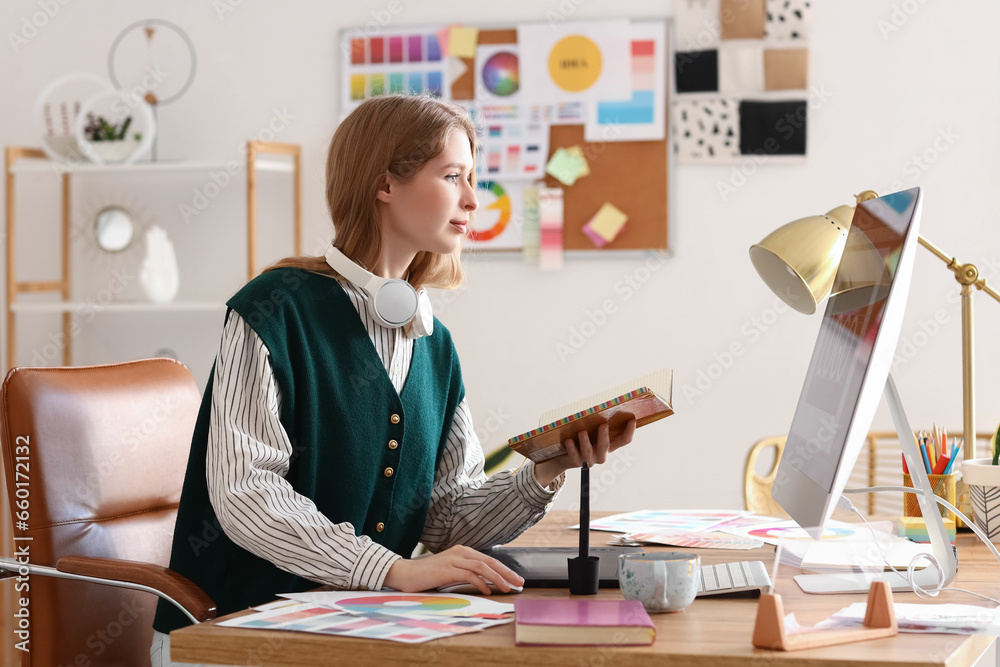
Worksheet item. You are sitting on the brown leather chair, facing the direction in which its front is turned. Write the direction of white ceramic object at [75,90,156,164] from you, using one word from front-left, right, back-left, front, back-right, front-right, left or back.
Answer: back-left

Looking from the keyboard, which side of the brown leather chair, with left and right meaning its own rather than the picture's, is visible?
front

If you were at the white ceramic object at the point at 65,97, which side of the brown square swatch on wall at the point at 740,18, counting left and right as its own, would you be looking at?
right

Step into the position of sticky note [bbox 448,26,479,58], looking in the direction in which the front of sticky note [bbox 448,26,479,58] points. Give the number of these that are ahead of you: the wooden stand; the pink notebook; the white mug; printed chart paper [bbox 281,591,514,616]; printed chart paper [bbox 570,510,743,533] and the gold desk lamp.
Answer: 6

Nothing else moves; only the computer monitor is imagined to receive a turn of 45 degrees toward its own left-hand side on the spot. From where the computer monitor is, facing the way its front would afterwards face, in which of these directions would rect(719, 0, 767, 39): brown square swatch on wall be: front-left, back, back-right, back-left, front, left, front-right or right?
back-right

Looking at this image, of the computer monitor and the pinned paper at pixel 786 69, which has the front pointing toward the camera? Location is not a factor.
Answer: the pinned paper

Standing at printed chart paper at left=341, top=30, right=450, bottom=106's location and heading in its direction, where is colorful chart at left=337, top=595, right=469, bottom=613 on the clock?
The colorful chart is roughly at 12 o'clock from the printed chart paper.

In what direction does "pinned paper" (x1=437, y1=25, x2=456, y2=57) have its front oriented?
toward the camera

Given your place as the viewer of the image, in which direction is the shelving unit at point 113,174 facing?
facing the viewer

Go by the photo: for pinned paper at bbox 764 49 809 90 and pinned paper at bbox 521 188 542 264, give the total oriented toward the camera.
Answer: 2

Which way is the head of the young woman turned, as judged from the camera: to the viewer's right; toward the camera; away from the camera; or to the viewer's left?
to the viewer's right

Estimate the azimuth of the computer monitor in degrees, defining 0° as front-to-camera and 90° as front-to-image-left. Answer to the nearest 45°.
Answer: approximately 90°

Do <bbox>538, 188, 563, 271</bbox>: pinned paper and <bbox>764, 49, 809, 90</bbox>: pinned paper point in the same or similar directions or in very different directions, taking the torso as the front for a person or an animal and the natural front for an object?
same or similar directions

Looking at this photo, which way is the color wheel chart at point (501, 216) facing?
toward the camera
